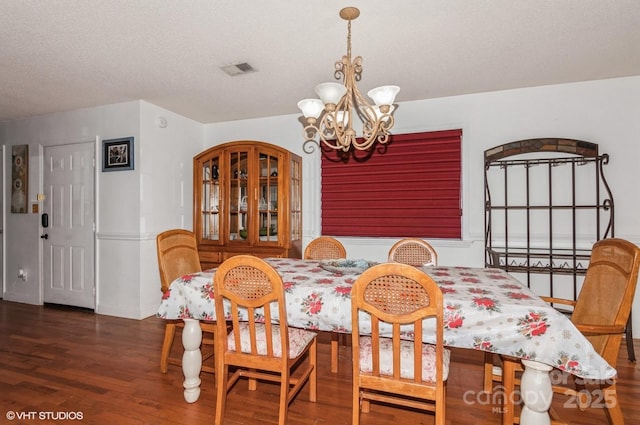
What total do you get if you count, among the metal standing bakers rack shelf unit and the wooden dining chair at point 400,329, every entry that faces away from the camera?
1

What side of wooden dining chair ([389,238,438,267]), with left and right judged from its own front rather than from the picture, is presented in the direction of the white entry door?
right

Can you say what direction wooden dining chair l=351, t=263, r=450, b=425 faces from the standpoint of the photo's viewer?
facing away from the viewer

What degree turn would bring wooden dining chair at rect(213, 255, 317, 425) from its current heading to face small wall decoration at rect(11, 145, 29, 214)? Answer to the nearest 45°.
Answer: approximately 90° to its left

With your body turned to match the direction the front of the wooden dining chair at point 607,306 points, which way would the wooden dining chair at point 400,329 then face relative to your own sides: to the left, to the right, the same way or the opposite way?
to the right

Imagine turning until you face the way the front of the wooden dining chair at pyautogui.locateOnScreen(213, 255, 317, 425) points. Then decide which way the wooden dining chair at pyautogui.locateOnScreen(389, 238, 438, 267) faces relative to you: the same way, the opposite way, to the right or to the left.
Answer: the opposite way

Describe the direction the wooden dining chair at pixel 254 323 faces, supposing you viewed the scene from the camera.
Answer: facing away from the viewer and to the right of the viewer

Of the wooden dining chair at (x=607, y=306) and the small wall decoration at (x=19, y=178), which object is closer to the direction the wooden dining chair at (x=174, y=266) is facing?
the wooden dining chair
